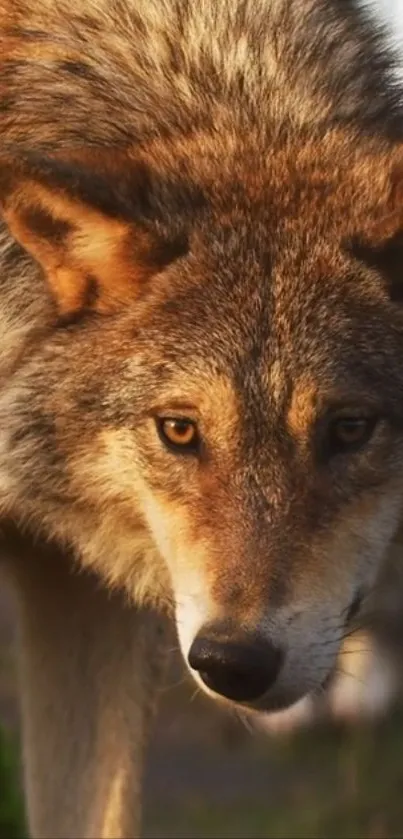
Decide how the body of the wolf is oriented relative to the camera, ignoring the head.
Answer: toward the camera
